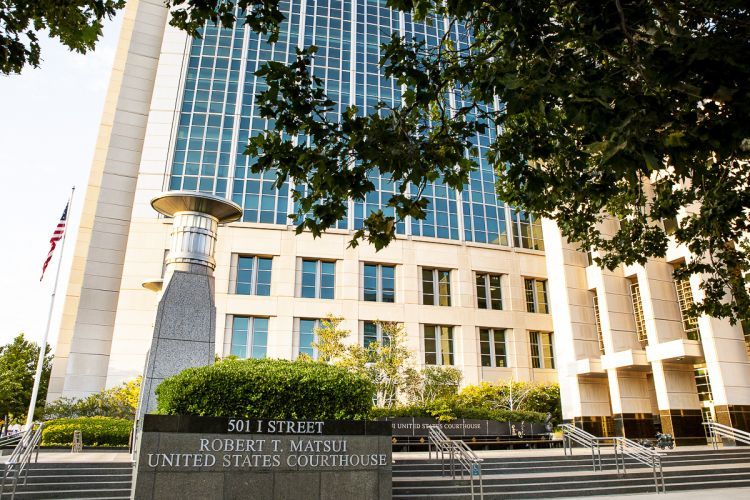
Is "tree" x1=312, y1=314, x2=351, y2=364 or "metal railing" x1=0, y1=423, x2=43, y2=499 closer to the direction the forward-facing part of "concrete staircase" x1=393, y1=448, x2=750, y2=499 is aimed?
the metal railing

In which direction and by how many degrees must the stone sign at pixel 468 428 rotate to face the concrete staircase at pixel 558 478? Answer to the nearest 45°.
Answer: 0° — it already faces it

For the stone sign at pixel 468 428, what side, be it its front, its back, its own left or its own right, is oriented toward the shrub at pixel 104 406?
right

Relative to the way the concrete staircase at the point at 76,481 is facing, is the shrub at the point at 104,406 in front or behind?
behind

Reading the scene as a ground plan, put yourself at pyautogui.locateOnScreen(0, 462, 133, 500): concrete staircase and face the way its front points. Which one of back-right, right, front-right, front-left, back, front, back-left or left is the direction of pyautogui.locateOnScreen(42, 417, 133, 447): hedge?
back

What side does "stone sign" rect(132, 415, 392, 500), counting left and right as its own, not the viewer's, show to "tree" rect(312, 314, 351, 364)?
back
